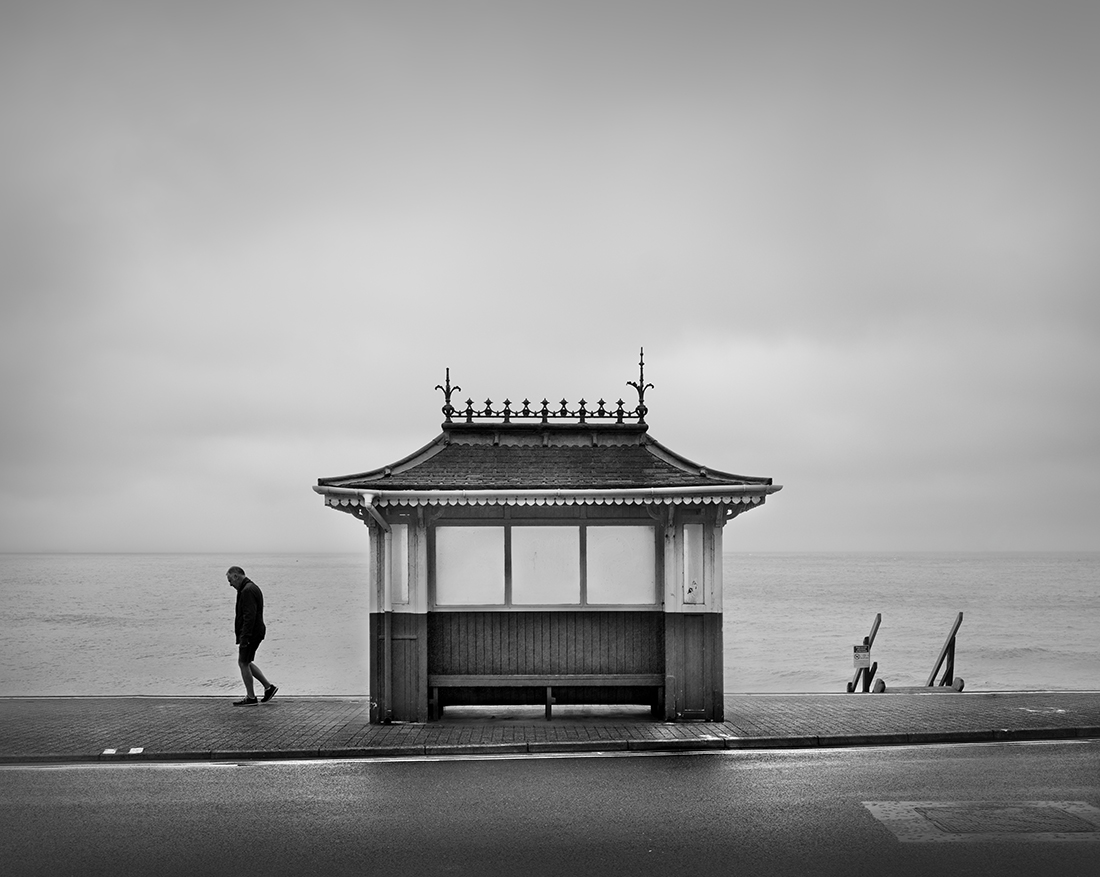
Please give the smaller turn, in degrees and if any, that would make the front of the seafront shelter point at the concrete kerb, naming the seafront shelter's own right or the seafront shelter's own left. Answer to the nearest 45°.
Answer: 0° — it already faces it
